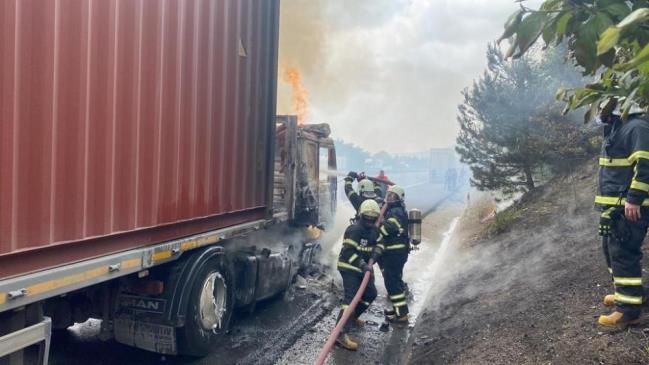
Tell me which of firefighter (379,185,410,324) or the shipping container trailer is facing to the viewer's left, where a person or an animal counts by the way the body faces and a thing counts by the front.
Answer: the firefighter

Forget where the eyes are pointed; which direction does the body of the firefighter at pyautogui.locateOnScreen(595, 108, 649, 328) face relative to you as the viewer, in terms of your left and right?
facing to the left of the viewer

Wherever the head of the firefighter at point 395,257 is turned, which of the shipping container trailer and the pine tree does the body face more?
the shipping container trailer

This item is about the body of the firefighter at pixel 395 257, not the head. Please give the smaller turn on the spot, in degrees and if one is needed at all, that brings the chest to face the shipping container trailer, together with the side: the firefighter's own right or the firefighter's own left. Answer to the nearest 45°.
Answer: approximately 45° to the firefighter's own left

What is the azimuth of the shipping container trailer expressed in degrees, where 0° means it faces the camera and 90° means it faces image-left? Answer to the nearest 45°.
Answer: approximately 225°

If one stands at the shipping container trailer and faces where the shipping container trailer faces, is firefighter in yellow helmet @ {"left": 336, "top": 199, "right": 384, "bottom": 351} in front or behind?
in front

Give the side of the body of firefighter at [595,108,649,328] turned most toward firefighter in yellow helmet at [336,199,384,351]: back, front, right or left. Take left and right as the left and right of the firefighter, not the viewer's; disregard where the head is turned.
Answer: front

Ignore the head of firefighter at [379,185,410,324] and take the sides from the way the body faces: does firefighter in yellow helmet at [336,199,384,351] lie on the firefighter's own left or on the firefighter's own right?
on the firefighter's own left

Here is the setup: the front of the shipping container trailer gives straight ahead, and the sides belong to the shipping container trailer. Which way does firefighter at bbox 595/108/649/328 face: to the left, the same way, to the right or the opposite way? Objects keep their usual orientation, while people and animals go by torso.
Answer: to the left

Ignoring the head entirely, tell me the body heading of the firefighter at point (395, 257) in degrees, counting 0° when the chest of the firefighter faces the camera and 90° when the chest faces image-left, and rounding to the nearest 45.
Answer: approximately 90°

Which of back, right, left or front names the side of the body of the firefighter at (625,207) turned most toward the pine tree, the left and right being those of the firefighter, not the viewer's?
right

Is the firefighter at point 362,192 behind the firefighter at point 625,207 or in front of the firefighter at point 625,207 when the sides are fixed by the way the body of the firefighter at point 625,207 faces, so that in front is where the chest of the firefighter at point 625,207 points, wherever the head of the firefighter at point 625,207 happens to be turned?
in front

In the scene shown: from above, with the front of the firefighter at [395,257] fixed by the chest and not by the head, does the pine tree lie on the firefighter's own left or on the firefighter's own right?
on the firefighter's own right
